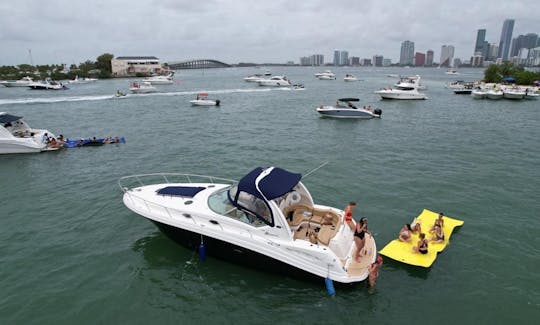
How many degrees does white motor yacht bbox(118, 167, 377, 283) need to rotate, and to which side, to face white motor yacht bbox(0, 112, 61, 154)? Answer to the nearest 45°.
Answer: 0° — it already faces it

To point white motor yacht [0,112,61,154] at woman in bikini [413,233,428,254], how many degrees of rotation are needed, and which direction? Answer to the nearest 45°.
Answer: approximately 135° to its left

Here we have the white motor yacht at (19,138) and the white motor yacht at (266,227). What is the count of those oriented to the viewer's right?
0

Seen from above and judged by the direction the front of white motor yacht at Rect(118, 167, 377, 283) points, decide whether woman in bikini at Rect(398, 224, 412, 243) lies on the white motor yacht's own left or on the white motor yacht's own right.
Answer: on the white motor yacht's own right

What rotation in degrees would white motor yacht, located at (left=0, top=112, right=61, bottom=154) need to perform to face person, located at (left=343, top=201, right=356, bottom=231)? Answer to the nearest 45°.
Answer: approximately 90° to its left

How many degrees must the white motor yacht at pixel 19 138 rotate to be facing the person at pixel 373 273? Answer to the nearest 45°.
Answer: approximately 90° to its left

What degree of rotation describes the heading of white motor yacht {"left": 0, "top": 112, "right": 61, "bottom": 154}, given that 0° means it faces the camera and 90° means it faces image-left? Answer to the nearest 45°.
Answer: approximately 90°

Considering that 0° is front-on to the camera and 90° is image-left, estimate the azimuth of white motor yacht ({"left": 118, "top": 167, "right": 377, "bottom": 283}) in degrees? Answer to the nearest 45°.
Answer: approximately 135°

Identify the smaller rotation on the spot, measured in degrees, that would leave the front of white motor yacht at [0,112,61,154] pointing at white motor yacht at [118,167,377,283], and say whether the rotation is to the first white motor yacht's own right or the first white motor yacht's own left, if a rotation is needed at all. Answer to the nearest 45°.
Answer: approximately 90° to the first white motor yacht's own left

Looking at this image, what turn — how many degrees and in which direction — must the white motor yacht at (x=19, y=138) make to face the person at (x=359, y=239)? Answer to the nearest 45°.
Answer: approximately 90° to its left
